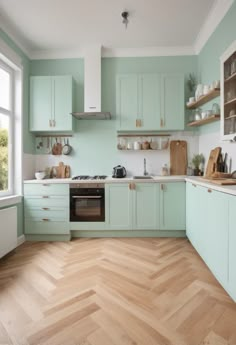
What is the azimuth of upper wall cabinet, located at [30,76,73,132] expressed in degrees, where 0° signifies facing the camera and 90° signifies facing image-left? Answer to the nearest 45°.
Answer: approximately 0°

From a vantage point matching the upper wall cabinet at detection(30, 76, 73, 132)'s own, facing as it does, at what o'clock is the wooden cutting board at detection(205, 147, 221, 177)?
The wooden cutting board is roughly at 10 o'clock from the upper wall cabinet.

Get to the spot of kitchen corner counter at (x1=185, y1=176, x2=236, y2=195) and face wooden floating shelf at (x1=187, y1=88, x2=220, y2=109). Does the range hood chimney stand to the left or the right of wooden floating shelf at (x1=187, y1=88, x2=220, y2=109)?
left

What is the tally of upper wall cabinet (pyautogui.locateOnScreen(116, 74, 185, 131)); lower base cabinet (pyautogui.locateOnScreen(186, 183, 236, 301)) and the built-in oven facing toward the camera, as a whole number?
2

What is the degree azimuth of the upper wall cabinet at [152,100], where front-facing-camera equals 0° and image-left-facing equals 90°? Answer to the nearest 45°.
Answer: approximately 0°

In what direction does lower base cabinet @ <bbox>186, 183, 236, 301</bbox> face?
to the viewer's left
